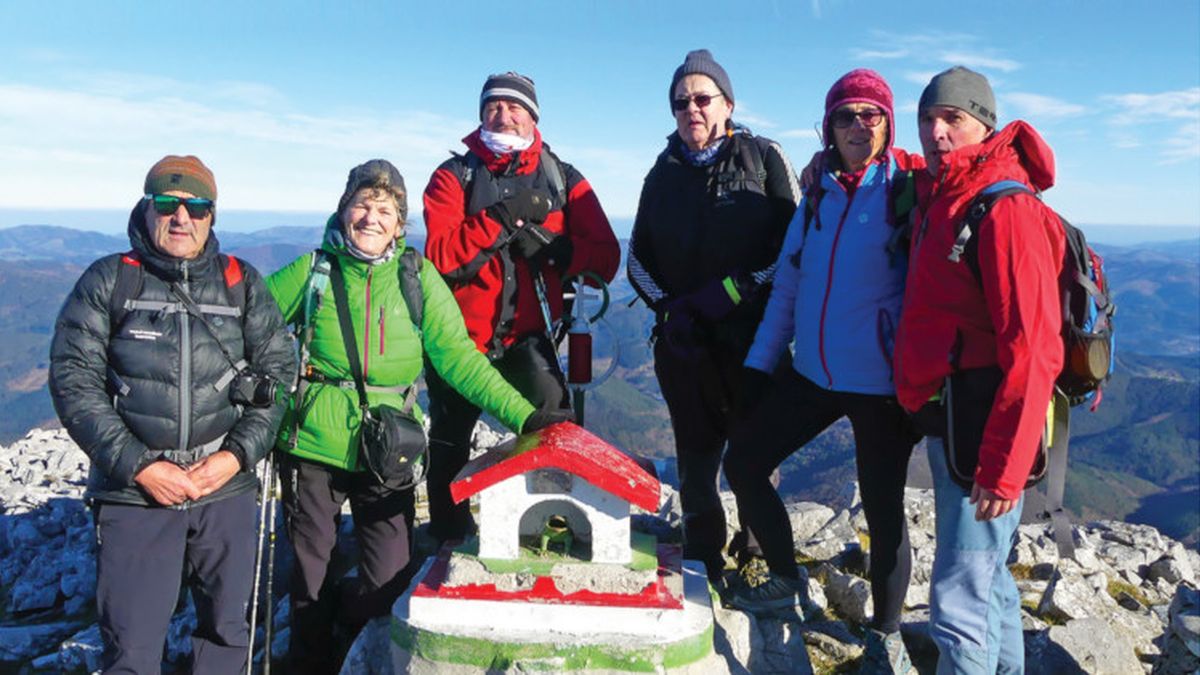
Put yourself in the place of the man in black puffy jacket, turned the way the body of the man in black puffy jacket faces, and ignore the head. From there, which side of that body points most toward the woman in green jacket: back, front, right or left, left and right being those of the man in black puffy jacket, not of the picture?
left

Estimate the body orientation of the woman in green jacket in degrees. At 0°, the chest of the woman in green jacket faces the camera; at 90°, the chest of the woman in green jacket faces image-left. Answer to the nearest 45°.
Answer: approximately 0°

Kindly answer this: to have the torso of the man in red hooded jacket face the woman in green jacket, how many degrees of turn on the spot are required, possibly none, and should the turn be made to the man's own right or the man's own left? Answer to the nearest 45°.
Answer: approximately 45° to the man's own right

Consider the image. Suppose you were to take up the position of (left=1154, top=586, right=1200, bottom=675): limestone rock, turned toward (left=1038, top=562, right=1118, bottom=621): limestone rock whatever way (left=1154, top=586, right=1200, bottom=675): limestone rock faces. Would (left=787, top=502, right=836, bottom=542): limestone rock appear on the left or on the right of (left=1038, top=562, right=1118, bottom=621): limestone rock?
left

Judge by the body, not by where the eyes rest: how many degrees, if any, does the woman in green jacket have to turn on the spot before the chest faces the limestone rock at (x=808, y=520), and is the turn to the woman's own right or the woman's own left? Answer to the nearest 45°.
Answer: approximately 135° to the woman's own left

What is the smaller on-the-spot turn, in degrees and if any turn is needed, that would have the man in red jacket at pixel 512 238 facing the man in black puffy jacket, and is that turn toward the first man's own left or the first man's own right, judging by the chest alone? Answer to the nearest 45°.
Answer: approximately 45° to the first man's own right

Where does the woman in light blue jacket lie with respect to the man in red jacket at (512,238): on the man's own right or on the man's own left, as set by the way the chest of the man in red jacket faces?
on the man's own left

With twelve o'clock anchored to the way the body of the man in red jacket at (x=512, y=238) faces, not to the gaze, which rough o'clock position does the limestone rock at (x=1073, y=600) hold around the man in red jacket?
The limestone rock is roughly at 9 o'clock from the man in red jacket.

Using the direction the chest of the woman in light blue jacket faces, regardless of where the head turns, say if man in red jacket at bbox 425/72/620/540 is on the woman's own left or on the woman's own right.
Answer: on the woman's own right
